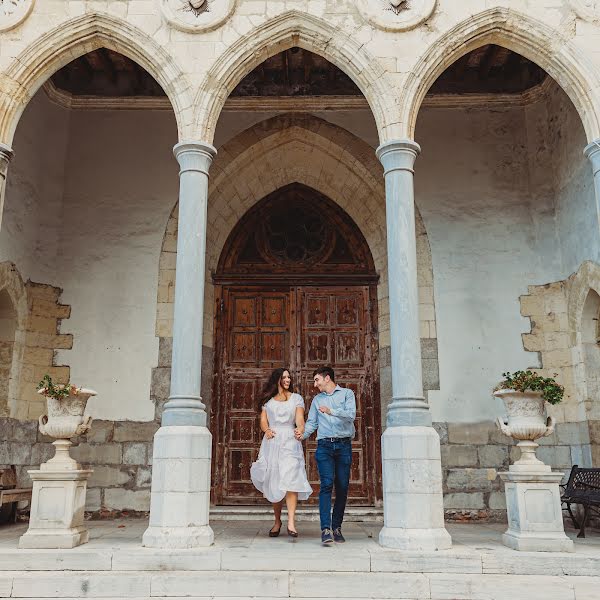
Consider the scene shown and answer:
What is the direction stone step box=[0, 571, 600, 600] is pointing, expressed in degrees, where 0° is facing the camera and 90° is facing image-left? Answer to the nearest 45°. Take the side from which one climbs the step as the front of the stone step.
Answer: approximately 0°

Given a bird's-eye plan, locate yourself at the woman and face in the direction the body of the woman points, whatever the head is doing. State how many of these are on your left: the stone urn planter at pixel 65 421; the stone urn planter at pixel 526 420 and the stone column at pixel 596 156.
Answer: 2

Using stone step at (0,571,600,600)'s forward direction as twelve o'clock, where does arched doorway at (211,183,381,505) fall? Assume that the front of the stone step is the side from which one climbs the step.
The arched doorway is roughly at 6 o'clock from the stone step.

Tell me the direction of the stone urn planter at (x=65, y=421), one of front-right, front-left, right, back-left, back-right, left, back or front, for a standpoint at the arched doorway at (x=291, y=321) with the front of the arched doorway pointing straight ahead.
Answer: front-right

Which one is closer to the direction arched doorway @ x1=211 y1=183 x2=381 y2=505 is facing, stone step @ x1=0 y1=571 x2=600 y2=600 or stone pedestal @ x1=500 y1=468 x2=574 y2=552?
the stone step
